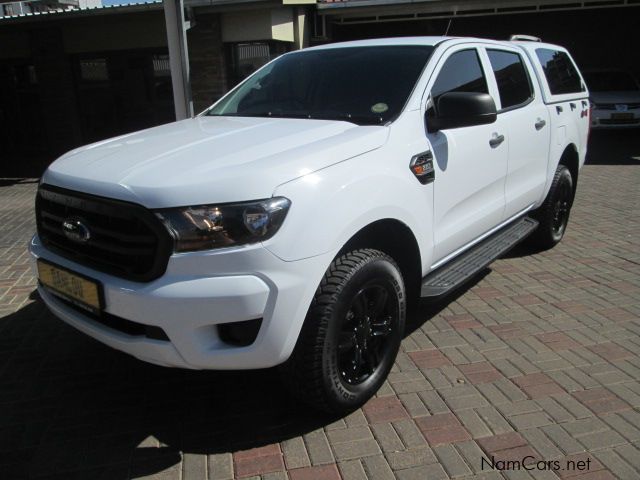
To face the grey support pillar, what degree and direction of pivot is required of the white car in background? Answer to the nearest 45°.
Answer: approximately 45° to its right

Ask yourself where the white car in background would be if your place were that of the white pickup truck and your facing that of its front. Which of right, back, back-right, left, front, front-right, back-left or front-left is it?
back

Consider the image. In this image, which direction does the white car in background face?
toward the camera

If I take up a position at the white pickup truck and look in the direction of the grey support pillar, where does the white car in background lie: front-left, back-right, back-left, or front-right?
front-right

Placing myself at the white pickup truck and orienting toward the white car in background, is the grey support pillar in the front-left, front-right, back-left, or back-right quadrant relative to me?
front-left

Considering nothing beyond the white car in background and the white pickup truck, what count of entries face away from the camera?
0

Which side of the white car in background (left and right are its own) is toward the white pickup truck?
front

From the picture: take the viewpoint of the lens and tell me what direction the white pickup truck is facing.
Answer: facing the viewer and to the left of the viewer

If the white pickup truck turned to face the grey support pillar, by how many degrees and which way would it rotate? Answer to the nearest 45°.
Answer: approximately 135° to its right
